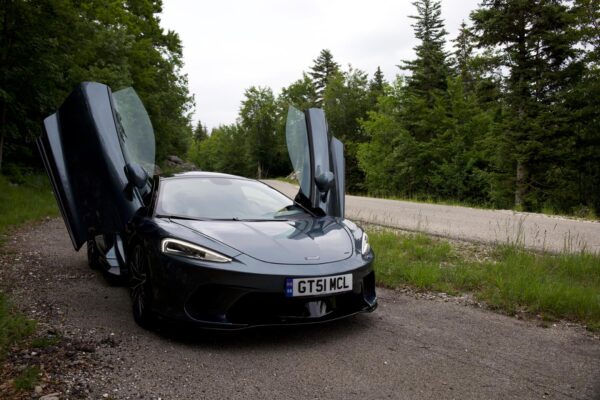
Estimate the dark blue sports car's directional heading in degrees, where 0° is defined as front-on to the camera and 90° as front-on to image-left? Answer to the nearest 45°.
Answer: approximately 315°

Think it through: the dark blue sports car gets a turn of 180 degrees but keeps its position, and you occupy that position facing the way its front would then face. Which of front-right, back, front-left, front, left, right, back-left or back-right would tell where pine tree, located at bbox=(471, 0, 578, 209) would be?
right

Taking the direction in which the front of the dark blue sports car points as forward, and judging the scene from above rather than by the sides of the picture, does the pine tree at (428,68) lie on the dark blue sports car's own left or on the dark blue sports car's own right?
on the dark blue sports car's own left
